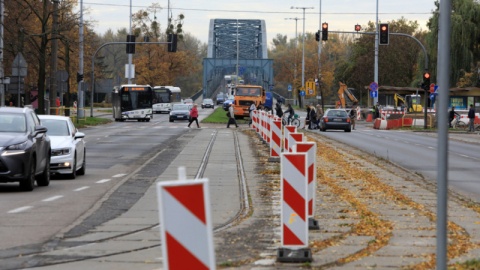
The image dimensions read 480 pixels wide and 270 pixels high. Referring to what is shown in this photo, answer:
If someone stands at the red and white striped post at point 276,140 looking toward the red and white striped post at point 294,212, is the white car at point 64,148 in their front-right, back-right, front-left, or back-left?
front-right

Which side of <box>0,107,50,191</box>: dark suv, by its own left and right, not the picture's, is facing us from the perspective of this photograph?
front

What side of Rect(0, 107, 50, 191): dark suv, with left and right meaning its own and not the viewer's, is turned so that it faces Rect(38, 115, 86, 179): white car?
back

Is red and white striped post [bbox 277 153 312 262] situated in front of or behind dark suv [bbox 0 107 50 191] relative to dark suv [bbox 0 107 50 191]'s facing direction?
in front

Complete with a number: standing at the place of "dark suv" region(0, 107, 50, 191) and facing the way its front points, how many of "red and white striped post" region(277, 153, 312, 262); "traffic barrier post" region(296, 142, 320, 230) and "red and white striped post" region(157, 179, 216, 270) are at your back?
0

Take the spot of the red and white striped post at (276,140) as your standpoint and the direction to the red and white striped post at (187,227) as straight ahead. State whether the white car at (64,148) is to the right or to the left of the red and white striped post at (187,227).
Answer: right

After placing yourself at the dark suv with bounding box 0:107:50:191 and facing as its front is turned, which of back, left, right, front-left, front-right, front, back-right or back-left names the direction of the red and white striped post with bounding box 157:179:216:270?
front

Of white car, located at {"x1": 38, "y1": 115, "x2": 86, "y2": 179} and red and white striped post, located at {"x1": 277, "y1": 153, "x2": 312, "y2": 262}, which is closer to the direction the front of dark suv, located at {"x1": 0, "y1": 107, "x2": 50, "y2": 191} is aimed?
the red and white striped post

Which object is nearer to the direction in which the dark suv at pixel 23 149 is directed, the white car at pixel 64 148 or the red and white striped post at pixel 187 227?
the red and white striped post

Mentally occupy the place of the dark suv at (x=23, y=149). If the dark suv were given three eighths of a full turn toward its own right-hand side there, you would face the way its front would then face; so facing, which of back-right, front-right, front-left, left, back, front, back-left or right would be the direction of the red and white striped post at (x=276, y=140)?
right

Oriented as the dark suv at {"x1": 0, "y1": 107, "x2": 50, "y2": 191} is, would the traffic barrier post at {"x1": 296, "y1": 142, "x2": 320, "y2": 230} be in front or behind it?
in front
